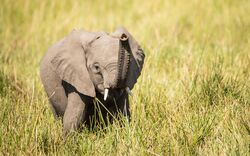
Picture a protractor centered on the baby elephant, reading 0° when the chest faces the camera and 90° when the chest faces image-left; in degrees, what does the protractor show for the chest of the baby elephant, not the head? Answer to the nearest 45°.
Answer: approximately 315°
